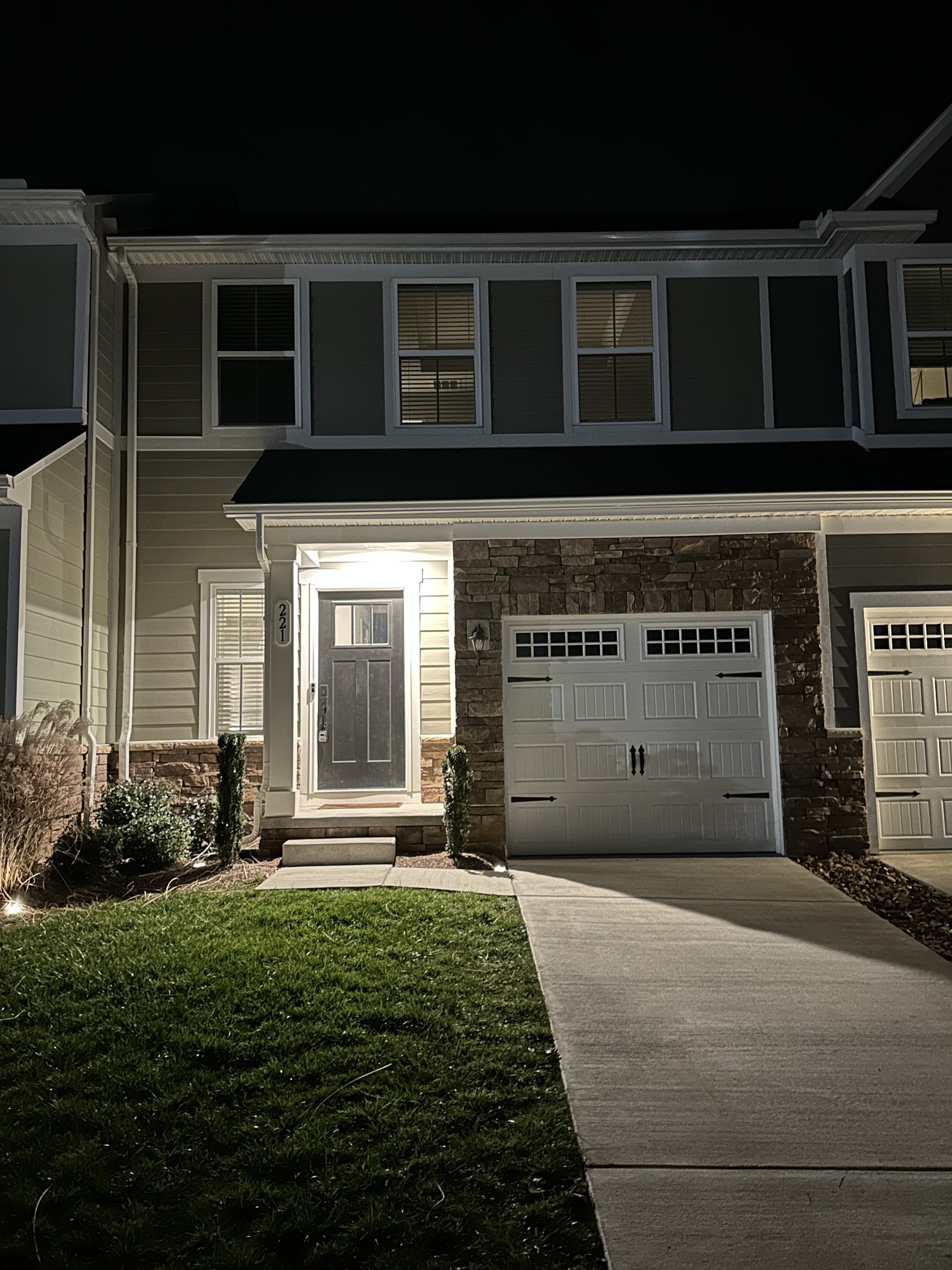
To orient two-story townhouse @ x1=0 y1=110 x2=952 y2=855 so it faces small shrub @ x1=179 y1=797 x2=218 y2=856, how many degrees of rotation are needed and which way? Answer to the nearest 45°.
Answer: approximately 90° to its right

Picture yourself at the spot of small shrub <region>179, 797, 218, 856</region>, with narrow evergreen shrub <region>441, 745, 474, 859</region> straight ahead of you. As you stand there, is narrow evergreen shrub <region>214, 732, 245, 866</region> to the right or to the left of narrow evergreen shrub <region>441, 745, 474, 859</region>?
right

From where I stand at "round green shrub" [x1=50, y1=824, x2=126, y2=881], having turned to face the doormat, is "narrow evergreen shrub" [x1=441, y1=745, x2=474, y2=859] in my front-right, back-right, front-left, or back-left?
front-right

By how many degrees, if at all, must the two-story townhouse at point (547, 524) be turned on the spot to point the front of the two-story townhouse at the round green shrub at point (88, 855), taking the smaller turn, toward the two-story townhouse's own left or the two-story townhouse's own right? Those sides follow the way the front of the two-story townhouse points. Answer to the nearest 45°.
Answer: approximately 90° to the two-story townhouse's own right

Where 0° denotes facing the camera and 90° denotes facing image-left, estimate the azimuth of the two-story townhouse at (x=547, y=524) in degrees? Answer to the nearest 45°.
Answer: approximately 0°

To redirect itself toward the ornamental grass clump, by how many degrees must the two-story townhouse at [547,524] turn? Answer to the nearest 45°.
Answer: approximately 45° to its right
